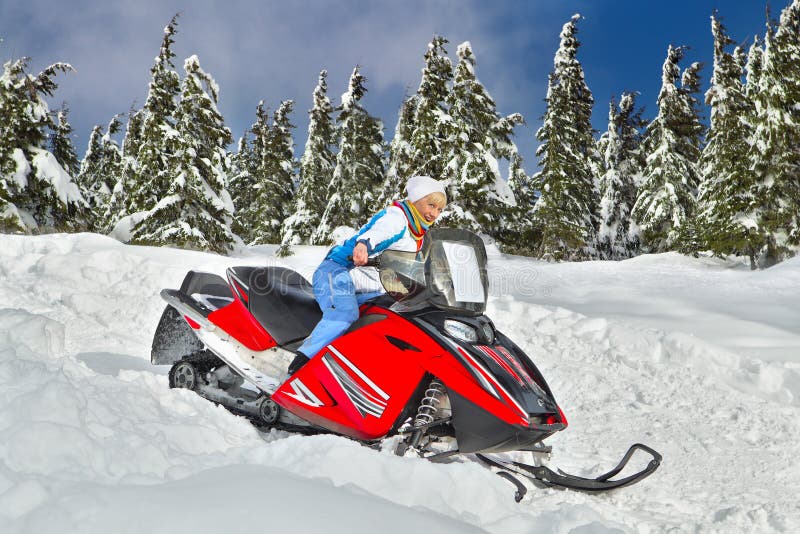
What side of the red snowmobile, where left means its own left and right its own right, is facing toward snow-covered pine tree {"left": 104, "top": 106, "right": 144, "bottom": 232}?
back

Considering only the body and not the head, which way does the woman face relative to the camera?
to the viewer's right

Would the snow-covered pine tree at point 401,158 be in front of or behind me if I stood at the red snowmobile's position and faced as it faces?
behind

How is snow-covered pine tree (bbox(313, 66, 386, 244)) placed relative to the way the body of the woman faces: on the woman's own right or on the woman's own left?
on the woman's own left

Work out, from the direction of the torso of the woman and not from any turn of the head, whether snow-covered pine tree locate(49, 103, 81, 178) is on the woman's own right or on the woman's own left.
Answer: on the woman's own left

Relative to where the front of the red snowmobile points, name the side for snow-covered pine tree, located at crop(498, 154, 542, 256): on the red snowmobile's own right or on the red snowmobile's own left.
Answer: on the red snowmobile's own left

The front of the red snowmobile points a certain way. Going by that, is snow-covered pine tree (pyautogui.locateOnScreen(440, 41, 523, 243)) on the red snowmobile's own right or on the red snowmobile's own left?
on the red snowmobile's own left

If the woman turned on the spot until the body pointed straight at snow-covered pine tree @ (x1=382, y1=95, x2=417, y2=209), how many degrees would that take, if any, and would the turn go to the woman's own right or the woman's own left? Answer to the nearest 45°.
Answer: approximately 90° to the woman's own left
